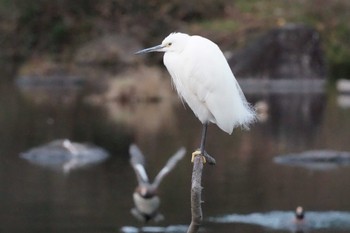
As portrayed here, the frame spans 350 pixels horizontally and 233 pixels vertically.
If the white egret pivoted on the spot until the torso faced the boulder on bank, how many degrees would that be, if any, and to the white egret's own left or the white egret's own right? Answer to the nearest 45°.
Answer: approximately 90° to the white egret's own right

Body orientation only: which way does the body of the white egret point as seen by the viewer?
to the viewer's left
